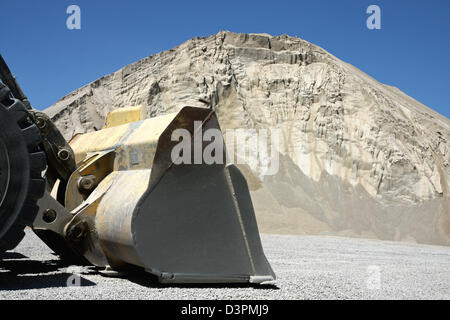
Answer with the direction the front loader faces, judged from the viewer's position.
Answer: facing away from the viewer and to the right of the viewer
